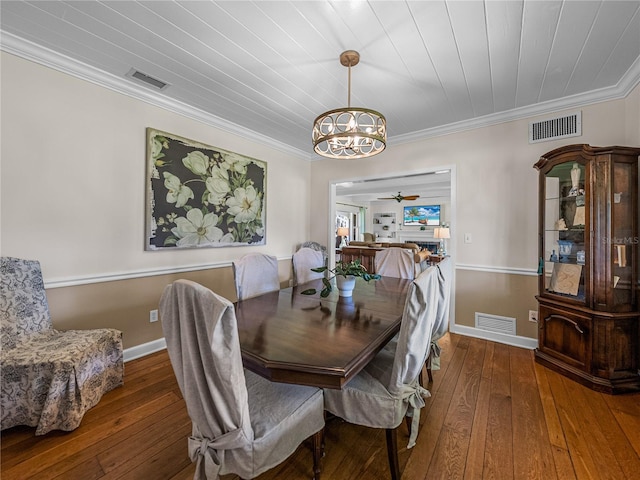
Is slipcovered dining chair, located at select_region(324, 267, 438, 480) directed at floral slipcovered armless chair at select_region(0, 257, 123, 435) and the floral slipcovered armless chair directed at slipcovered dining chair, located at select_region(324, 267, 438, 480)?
yes

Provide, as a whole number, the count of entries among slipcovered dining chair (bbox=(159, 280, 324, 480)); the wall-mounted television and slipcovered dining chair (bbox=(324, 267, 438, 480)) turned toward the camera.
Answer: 1

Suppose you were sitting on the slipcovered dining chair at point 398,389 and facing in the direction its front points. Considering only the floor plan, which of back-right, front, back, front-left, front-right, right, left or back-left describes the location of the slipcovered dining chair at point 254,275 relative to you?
front-right

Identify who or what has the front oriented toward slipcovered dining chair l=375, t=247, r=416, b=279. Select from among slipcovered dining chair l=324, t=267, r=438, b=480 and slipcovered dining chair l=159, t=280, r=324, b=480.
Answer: slipcovered dining chair l=159, t=280, r=324, b=480

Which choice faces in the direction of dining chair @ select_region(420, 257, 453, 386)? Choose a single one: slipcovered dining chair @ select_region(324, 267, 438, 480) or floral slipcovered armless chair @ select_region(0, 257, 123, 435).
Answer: the floral slipcovered armless chair

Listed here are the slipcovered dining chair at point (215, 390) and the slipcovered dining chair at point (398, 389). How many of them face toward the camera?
0

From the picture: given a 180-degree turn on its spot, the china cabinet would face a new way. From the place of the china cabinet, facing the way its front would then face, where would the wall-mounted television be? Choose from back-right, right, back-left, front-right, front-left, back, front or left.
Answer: left

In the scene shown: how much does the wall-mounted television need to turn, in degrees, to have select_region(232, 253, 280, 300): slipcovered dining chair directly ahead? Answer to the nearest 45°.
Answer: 0° — it already faces it

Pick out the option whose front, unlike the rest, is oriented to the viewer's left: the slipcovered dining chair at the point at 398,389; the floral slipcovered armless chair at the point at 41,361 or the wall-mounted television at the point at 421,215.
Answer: the slipcovered dining chair

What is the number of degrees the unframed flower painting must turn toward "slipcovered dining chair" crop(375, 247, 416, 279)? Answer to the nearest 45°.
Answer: approximately 45° to its left

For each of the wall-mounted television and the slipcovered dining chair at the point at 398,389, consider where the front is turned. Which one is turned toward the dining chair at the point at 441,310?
the wall-mounted television

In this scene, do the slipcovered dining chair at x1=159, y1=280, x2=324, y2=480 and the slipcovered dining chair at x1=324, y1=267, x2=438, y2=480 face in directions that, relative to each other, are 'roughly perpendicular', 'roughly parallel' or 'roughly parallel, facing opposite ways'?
roughly perpendicular

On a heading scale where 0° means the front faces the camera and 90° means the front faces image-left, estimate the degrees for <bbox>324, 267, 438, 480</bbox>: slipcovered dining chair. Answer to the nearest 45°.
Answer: approximately 90°

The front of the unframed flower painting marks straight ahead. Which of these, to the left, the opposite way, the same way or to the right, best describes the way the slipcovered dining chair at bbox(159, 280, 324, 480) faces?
to the left

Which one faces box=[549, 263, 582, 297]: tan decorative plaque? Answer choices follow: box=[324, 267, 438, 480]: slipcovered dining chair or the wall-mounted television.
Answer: the wall-mounted television

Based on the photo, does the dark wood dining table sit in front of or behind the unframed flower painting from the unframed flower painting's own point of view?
in front

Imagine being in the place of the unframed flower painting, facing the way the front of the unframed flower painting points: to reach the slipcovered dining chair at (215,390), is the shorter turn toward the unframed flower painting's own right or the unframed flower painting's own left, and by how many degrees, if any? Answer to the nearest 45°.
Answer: approximately 45° to the unframed flower painting's own right
